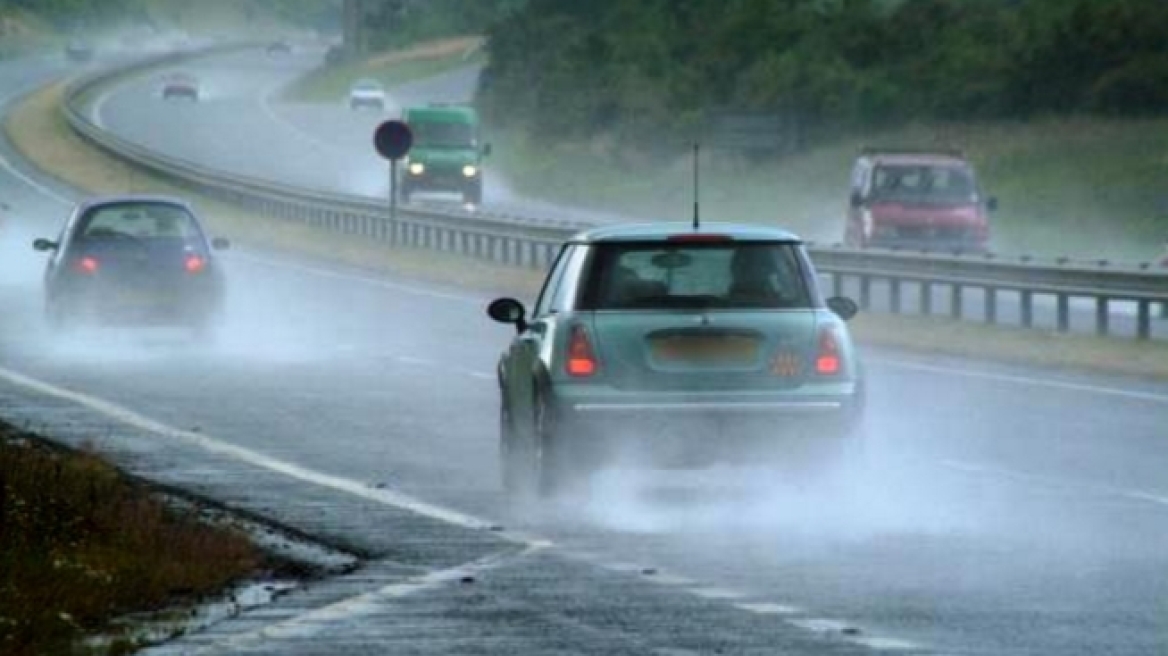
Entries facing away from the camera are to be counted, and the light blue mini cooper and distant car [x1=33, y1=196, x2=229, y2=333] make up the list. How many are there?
2

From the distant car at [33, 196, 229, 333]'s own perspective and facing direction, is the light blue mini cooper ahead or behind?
behind

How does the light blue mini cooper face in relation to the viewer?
away from the camera

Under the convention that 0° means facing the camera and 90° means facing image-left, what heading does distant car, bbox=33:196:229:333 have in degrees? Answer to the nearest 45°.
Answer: approximately 180°
